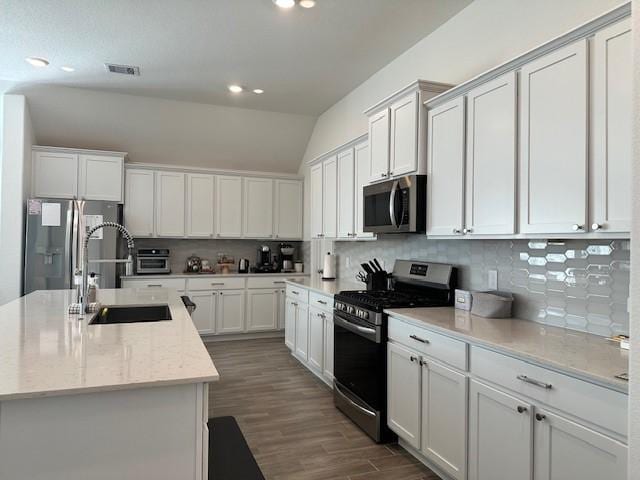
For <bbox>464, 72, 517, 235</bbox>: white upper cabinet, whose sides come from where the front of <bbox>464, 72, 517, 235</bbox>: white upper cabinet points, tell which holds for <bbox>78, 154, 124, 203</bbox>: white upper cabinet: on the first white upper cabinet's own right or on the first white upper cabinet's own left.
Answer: on the first white upper cabinet's own right

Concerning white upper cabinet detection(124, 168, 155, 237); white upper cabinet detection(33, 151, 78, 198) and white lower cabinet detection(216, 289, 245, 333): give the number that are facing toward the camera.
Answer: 3

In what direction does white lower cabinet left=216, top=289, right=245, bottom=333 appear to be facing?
toward the camera

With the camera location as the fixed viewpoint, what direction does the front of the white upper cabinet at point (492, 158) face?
facing the viewer and to the left of the viewer

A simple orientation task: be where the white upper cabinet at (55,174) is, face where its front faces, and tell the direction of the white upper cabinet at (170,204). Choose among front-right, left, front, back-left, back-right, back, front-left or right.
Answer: left

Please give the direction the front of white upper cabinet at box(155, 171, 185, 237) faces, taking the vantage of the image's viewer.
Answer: facing the viewer

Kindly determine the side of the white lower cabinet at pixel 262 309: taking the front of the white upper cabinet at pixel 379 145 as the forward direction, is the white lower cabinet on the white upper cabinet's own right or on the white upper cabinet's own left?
on the white upper cabinet's own right

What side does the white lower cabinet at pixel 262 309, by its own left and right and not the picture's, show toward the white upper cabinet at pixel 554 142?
front

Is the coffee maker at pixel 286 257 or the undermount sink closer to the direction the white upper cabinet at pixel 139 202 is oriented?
the undermount sink

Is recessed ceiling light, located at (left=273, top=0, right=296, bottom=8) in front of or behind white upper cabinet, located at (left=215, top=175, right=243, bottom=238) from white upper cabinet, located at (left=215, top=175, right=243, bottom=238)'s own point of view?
in front

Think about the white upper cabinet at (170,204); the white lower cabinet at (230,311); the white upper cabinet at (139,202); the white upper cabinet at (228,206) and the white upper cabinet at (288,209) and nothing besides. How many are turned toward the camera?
5

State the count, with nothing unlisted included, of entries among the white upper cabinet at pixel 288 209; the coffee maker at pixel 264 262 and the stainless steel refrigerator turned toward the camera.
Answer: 3

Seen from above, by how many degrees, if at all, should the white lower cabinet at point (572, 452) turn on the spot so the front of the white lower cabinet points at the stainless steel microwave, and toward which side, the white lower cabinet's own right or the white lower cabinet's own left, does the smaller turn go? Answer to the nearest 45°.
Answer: approximately 90° to the white lower cabinet's own right

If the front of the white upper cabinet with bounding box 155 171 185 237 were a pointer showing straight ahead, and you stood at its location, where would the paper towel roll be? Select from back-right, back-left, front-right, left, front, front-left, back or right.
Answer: front-left
